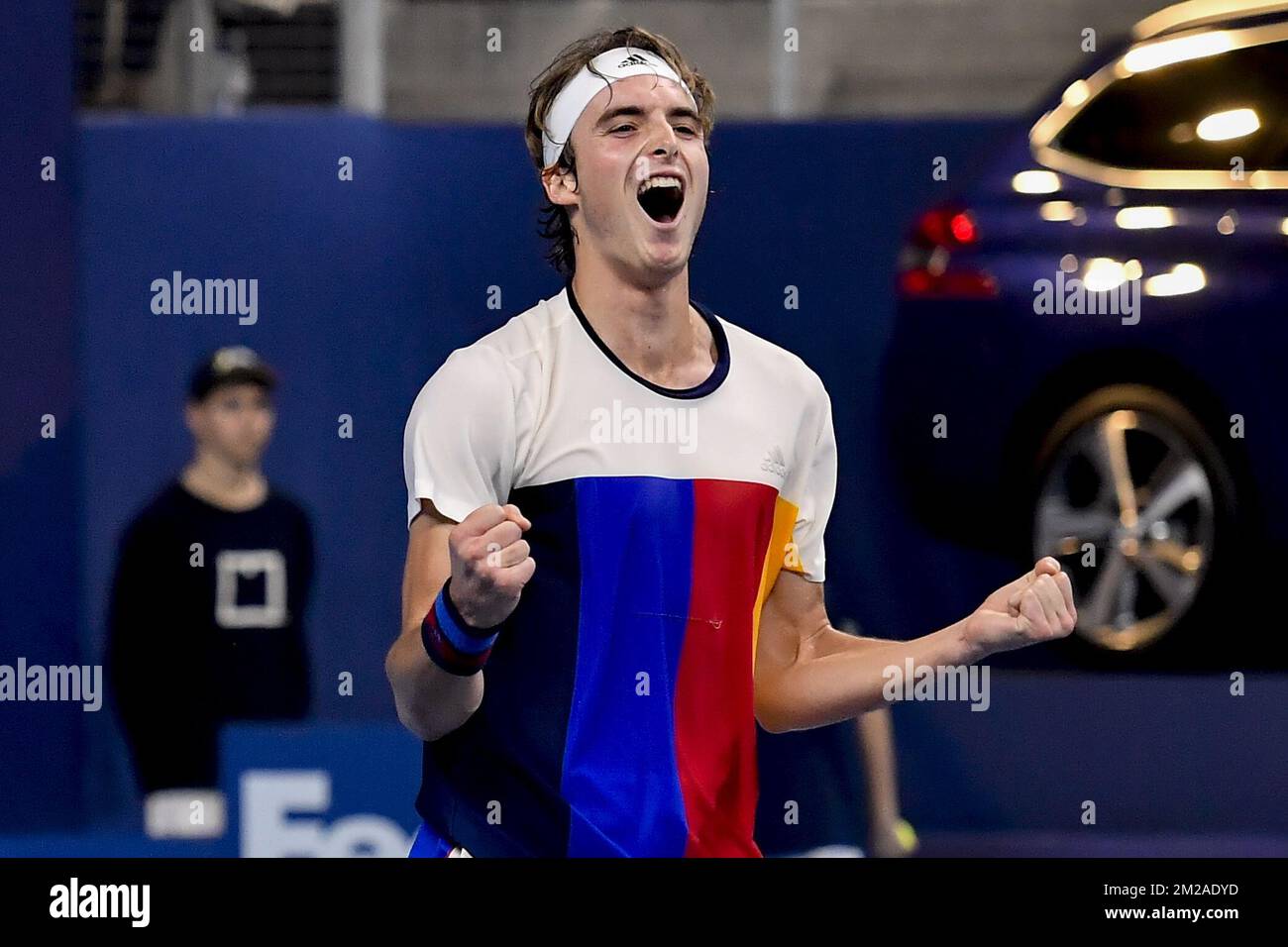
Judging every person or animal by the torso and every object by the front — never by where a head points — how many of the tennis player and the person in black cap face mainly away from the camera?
0

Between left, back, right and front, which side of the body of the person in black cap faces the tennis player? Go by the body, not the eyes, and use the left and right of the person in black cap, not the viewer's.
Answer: front

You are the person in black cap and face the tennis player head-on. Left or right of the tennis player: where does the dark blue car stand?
left

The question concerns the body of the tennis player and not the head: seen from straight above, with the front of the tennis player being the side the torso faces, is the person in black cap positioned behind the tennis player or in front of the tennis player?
behind

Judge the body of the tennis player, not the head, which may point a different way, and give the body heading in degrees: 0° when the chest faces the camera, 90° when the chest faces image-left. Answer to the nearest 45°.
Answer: approximately 315°
